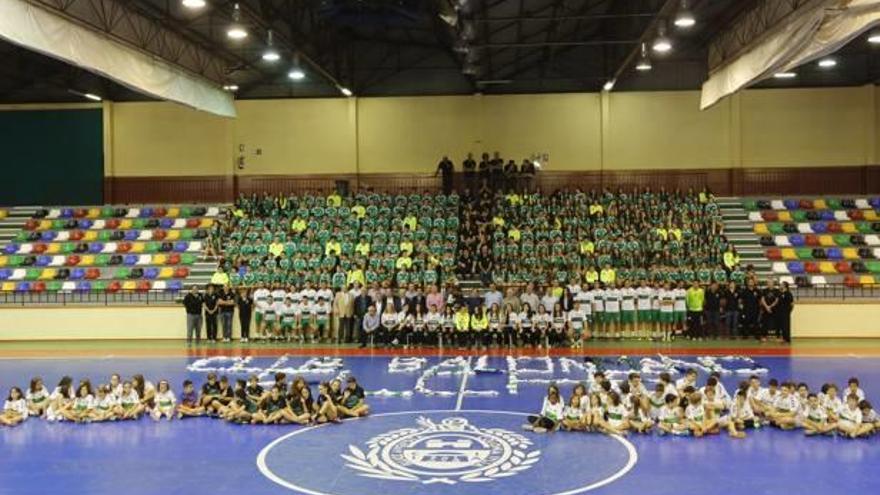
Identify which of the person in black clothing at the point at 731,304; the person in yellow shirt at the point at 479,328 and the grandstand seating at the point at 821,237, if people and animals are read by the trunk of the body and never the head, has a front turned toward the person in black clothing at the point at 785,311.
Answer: the grandstand seating

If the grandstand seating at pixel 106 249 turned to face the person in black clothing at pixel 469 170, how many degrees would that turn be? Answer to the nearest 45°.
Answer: approximately 90° to its left

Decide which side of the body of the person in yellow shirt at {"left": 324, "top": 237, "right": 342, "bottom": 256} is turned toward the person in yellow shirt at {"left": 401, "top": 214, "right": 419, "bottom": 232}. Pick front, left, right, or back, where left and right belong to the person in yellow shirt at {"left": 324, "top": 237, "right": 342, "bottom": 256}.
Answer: left

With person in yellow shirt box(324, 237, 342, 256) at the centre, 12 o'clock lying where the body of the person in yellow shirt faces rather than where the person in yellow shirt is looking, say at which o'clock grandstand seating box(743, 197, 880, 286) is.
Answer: The grandstand seating is roughly at 9 o'clock from the person in yellow shirt.

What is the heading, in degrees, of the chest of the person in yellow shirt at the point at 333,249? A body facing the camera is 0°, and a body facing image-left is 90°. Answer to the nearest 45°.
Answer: approximately 0°

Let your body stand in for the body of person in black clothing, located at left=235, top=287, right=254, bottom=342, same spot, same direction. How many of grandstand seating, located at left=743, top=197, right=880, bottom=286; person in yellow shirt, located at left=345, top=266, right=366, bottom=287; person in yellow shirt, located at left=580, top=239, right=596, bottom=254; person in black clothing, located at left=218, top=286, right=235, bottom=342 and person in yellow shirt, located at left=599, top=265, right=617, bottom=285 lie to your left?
4

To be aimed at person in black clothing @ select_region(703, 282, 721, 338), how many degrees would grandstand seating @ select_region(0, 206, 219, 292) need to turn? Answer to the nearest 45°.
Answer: approximately 45° to its left

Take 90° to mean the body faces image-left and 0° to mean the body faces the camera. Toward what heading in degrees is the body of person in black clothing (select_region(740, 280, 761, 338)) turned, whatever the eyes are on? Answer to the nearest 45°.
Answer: approximately 0°
